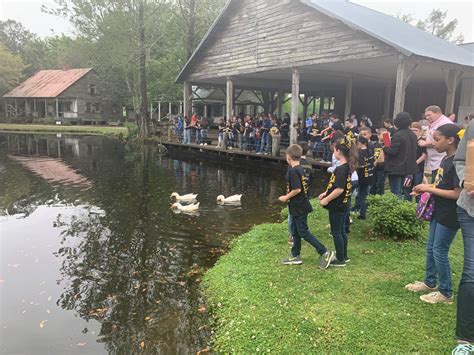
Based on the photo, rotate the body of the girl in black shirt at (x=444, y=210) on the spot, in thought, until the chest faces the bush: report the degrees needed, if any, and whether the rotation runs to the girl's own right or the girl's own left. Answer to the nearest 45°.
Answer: approximately 90° to the girl's own right

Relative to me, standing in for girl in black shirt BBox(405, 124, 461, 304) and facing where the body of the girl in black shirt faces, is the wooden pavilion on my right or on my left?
on my right

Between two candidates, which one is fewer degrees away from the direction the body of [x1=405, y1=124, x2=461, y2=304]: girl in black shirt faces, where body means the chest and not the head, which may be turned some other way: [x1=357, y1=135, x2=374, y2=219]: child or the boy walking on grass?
the boy walking on grass

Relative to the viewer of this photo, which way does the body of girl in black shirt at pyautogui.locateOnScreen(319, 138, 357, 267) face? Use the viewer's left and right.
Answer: facing to the left of the viewer

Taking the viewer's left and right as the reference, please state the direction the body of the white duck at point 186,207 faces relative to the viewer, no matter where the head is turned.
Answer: facing to the left of the viewer

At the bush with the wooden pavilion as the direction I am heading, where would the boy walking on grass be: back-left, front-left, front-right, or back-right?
back-left

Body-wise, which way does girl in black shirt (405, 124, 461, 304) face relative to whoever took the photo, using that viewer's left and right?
facing to the left of the viewer

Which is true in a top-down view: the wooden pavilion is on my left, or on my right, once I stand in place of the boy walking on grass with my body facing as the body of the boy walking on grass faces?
on my right

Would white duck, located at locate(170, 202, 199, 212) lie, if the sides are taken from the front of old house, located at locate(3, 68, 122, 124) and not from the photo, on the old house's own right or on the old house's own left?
on the old house's own left

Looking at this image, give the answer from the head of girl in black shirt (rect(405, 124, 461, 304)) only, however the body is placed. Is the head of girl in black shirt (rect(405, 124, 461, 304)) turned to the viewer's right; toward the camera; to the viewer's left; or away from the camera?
to the viewer's left
